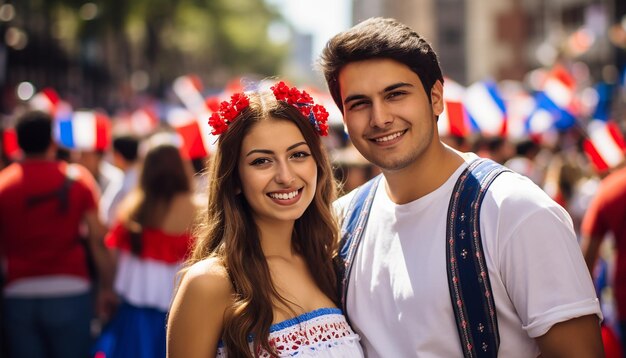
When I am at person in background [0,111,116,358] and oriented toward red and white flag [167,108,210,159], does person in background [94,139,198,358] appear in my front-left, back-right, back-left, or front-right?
front-right

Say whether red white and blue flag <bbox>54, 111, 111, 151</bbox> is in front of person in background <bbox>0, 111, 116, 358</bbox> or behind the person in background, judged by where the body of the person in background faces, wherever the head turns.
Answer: in front

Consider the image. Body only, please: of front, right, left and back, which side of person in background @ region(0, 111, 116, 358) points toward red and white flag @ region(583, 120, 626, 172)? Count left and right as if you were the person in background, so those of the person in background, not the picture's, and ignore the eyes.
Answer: right

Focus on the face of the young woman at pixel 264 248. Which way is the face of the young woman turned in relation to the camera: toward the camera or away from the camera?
toward the camera

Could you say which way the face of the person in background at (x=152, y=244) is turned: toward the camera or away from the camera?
away from the camera

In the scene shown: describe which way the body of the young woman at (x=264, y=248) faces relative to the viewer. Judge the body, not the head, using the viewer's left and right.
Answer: facing the viewer and to the right of the viewer

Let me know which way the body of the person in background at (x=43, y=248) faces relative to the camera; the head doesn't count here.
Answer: away from the camera

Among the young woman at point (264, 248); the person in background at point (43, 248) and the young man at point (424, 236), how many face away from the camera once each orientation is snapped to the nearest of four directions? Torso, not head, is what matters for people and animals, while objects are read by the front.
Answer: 1

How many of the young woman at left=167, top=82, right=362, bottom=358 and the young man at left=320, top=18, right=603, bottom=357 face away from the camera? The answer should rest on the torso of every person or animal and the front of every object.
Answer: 0

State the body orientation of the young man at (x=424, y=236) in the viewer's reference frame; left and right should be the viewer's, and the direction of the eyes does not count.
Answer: facing the viewer and to the left of the viewer

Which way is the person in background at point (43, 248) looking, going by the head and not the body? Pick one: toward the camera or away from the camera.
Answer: away from the camera

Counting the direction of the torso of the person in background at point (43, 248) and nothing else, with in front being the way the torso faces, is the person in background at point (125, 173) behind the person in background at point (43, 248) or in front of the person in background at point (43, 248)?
in front

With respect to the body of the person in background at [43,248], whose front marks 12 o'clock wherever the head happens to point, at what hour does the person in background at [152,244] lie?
the person in background at [152,244] is roughly at 4 o'clock from the person in background at [43,248].
